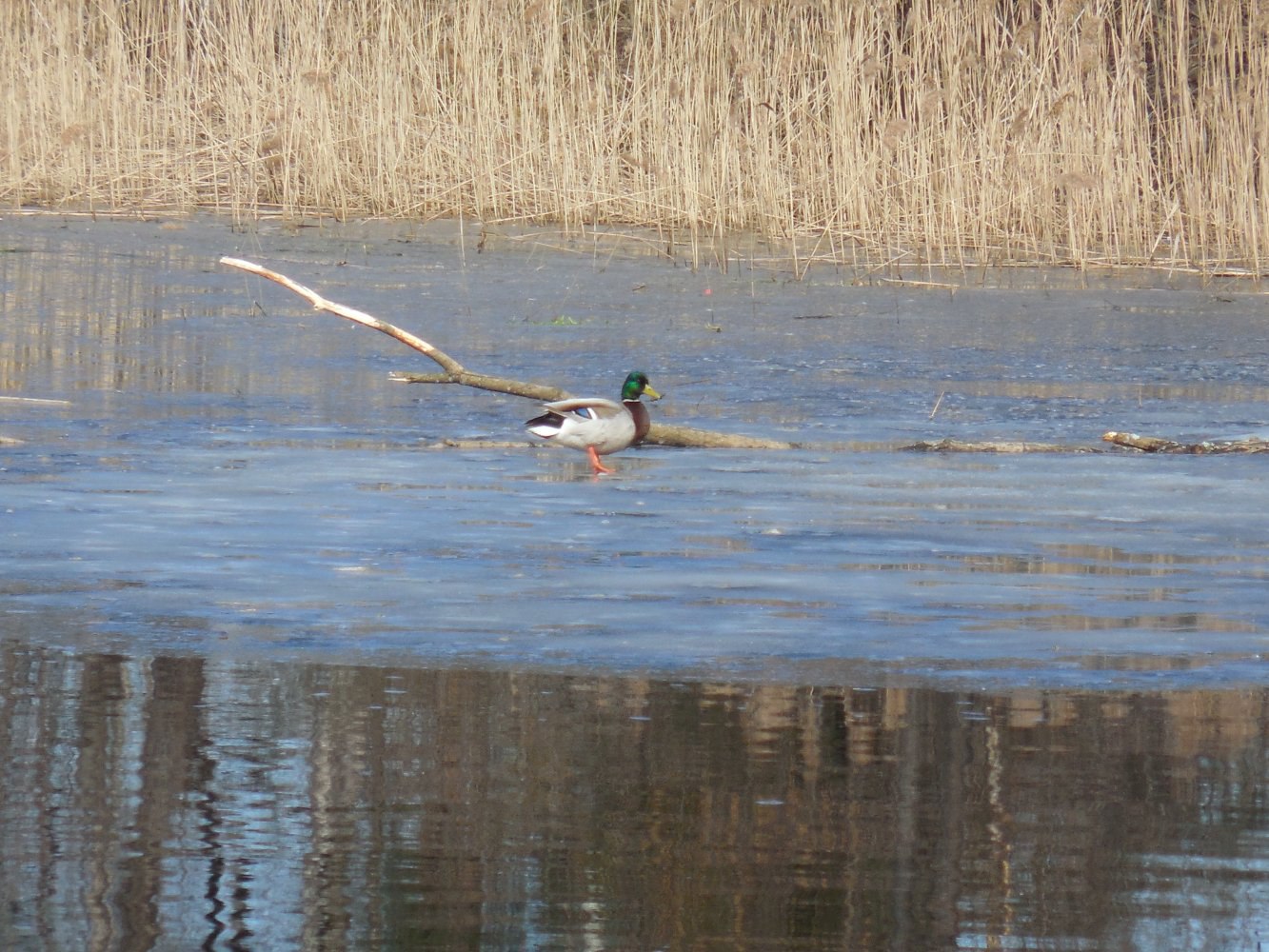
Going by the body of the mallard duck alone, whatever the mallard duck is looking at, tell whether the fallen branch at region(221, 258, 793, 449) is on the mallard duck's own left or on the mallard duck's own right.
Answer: on the mallard duck's own left

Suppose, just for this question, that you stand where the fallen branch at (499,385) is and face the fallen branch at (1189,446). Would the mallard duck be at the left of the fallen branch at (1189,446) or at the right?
right

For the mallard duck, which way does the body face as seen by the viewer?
to the viewer's right

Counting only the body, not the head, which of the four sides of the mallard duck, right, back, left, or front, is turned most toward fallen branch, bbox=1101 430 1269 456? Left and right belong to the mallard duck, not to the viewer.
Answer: front
